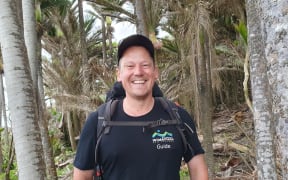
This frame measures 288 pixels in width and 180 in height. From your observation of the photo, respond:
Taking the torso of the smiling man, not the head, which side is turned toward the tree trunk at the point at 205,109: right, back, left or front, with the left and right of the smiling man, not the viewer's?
back

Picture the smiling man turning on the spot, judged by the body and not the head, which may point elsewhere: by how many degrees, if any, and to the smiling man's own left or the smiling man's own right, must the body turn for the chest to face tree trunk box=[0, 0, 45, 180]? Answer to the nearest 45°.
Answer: approximately 135° to the smiling man's own right

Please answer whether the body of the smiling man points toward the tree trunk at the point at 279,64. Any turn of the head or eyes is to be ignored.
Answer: no

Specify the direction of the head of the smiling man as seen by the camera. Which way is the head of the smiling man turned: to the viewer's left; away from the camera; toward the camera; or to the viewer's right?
toward the camera

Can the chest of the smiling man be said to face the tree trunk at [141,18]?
no

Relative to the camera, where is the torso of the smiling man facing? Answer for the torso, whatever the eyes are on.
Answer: toward the camera

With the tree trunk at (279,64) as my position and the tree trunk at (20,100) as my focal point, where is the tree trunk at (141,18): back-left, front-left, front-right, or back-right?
front-right

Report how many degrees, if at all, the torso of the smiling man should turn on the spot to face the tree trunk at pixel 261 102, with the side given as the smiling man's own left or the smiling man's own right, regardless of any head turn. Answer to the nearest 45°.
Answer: approximately 135° to the smiling man's own left

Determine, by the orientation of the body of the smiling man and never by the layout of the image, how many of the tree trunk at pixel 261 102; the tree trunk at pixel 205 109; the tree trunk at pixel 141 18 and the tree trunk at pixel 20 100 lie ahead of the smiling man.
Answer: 0
